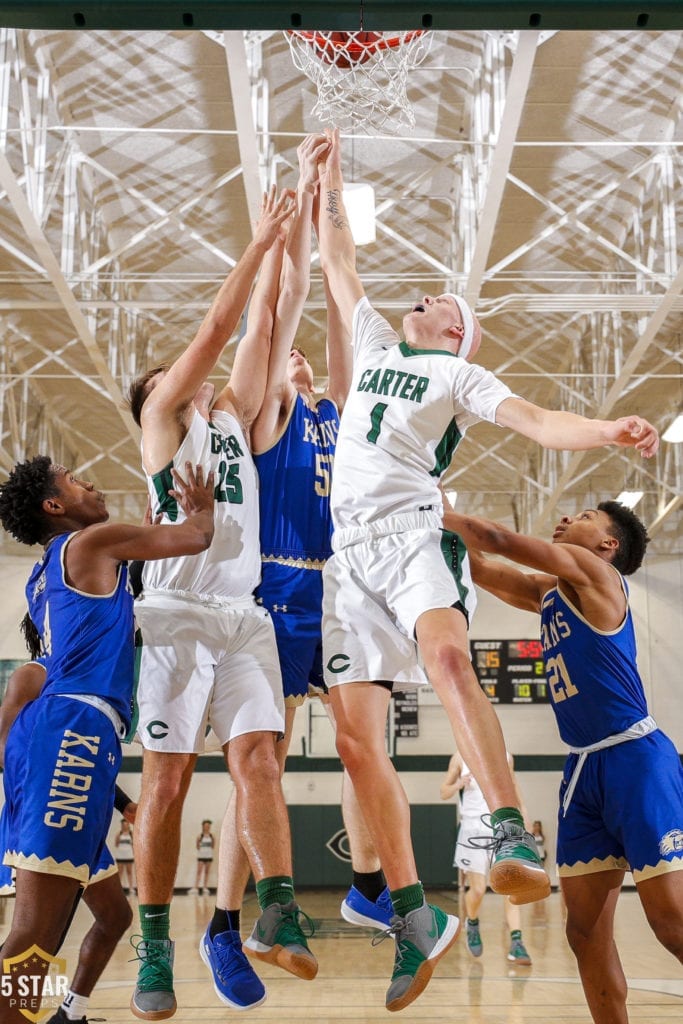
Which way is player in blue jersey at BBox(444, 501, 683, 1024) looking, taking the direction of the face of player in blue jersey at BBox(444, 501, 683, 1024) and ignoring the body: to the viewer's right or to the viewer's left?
to the viewer's left

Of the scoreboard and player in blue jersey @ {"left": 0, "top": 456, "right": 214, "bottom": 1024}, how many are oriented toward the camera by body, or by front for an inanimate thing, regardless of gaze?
1

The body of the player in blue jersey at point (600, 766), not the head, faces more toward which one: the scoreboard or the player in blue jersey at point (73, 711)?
the player in blue jersey

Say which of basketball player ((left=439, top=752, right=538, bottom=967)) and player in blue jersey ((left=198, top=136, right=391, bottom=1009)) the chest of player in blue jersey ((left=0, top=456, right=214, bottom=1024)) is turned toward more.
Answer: the player in blue jersey

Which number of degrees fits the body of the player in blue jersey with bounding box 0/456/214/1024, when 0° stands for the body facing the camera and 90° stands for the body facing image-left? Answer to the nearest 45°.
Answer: approximately 270°

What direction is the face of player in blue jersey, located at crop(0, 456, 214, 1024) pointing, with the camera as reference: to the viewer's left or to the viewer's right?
to the viewer's right
